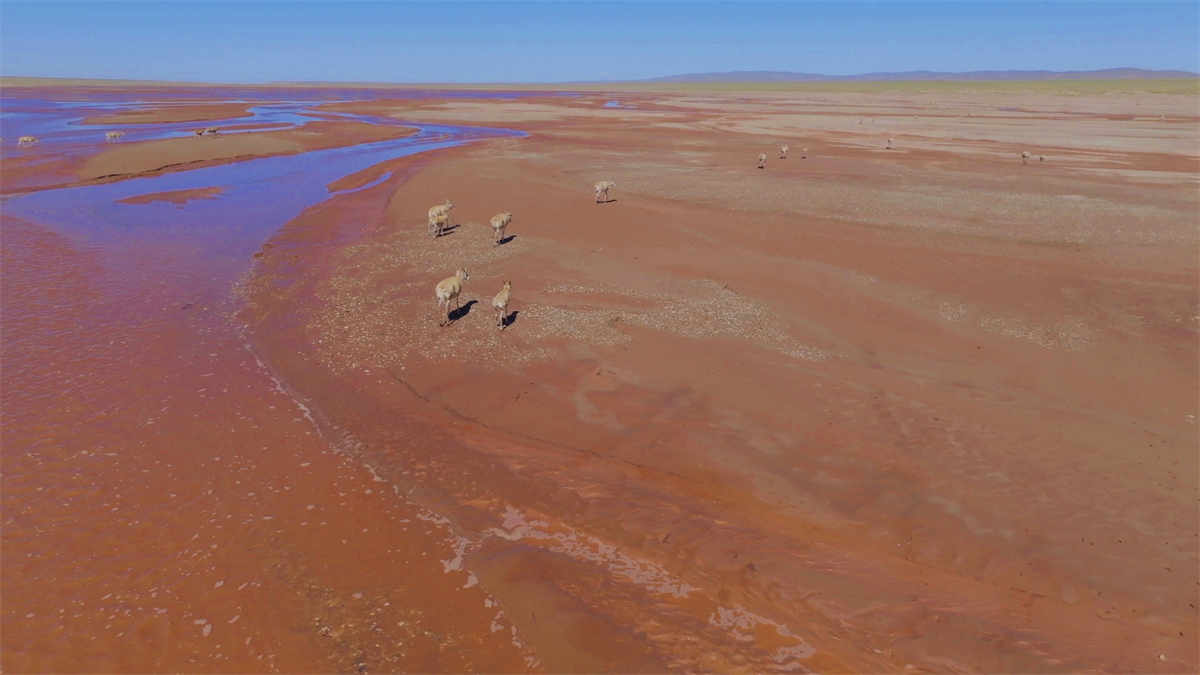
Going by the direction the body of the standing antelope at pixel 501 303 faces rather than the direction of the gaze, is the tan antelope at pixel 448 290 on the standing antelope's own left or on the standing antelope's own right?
on the standing antelope's own left

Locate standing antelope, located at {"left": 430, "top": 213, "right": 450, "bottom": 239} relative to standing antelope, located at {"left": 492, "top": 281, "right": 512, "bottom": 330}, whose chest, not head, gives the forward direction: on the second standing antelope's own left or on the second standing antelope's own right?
on the second standing antelope's own left

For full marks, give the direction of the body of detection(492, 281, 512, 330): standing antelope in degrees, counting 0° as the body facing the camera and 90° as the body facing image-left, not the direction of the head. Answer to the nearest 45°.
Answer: approximately 225°

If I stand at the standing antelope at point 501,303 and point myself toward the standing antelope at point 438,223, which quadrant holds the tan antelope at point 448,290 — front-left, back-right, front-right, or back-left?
front-left

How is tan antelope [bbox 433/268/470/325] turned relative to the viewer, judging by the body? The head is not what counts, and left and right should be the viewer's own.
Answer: facing away from the viewer and to the right of the viewer

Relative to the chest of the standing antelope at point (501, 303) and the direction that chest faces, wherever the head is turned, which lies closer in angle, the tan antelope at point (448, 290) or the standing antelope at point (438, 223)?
the standing antelope at point (438, 223)

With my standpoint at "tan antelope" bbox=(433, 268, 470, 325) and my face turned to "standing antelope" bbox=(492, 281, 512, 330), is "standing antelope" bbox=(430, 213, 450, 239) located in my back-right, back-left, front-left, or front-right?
back-left

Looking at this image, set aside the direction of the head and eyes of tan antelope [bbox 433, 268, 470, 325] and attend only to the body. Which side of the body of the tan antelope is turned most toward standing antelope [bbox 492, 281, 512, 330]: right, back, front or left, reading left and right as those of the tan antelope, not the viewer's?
right

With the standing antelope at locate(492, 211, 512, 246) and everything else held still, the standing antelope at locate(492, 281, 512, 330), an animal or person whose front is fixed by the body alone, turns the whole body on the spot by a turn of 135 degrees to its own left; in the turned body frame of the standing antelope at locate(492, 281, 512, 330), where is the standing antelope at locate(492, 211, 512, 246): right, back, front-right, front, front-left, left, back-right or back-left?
right

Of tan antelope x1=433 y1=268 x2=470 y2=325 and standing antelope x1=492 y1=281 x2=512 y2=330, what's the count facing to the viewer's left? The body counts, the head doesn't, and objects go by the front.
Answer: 0

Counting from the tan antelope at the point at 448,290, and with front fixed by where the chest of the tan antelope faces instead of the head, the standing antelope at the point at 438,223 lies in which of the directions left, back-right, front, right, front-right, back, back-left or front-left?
front-left
